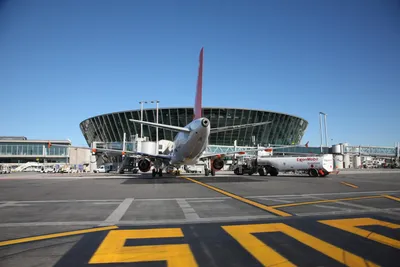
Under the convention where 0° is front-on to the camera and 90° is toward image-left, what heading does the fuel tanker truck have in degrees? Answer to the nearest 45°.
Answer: approximately 135°
